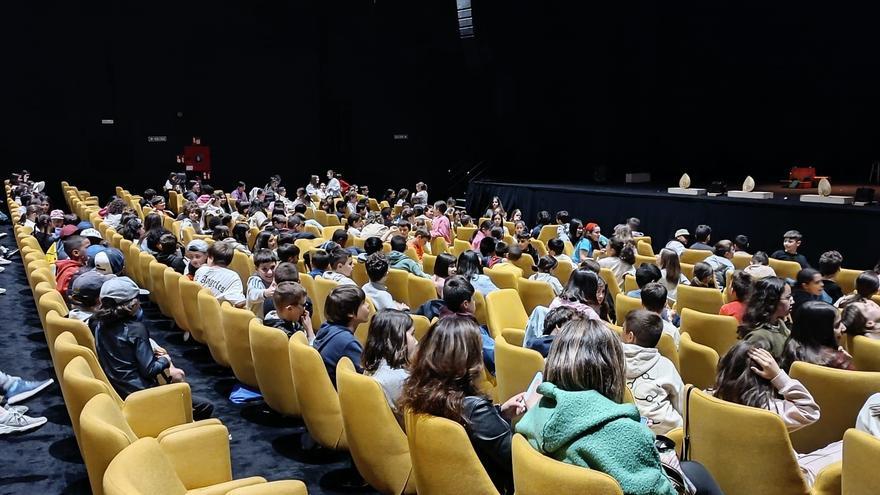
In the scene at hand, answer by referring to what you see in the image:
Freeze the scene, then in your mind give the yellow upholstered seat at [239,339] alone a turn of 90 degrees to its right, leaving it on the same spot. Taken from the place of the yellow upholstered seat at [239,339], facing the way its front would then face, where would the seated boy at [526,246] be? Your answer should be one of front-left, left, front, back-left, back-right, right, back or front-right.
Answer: left

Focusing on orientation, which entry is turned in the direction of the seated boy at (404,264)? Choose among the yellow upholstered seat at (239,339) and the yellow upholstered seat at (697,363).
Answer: the yellow upholstered seat at (239,339)

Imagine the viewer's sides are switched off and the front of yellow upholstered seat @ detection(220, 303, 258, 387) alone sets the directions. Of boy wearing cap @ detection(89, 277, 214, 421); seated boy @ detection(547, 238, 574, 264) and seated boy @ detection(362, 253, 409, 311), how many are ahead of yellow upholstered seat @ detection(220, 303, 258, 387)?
2

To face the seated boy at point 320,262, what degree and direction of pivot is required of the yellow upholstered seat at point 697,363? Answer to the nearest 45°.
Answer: approximately 90° to its left

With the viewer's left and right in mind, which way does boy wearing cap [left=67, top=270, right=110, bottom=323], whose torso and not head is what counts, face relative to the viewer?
facing away from the viewer and to the right of the viewer

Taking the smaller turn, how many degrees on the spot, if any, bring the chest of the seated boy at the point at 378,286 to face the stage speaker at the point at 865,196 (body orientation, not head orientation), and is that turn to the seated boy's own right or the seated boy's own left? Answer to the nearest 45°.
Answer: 0° — they already face it

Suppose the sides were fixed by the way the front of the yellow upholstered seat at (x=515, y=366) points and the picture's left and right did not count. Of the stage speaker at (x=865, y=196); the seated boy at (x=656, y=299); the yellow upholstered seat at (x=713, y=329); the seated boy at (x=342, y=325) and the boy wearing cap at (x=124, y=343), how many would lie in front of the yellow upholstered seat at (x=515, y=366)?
3

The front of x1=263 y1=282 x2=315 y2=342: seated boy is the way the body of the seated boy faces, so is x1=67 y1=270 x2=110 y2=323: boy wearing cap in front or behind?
behind

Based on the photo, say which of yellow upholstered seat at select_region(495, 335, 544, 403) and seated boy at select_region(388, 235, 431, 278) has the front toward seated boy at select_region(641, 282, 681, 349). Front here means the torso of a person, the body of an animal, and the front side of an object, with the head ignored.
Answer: the yellow upholstered seat

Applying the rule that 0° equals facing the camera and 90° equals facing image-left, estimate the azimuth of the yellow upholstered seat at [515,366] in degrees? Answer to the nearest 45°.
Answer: approximately 225°

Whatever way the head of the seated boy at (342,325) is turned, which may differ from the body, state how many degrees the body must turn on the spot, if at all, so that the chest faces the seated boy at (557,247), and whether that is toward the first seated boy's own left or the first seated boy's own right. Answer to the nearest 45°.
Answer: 0° — they already face them

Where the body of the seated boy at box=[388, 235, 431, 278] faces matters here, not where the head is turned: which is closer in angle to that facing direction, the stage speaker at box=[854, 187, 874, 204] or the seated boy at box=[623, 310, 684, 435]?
the stage speaker

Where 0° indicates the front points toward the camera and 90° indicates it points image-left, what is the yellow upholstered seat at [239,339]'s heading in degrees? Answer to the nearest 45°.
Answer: approximately 225°
